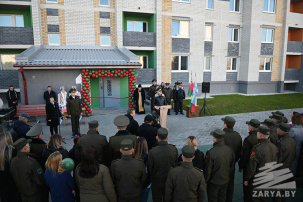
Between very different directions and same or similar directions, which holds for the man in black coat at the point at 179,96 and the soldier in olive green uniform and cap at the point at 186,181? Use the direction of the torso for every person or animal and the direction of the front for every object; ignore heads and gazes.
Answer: very different directions

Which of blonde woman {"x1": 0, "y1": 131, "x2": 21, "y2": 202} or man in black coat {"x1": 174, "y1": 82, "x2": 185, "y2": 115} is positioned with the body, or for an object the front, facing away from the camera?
the blonde woman

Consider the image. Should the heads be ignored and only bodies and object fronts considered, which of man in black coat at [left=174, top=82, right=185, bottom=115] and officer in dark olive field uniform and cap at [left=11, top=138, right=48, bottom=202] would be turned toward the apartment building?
the officer in dark olive field uniform and cap

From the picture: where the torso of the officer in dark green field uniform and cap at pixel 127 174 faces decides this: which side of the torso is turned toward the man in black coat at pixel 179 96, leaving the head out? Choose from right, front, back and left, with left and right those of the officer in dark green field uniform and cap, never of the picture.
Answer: front

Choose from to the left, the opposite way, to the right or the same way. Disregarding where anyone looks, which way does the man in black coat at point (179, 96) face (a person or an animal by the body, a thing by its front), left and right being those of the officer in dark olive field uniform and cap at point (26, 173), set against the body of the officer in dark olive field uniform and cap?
the opposite way

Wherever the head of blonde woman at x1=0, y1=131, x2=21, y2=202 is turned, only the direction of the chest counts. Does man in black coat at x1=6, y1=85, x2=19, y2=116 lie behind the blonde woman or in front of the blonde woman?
in front

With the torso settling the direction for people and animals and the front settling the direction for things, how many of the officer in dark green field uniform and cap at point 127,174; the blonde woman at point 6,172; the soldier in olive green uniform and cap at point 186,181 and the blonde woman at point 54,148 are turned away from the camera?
4

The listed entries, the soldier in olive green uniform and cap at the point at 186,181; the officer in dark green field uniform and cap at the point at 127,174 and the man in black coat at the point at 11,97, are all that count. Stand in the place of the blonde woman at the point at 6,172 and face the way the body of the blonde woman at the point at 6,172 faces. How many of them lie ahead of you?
1

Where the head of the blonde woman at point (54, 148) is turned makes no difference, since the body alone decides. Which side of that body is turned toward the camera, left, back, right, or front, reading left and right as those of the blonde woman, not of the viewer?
back

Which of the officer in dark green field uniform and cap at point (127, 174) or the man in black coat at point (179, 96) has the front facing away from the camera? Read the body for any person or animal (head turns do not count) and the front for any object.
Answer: the officer in dark green field uniform and cap

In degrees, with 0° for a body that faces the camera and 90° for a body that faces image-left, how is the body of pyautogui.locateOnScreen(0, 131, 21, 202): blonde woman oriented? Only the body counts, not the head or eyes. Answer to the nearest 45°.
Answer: approximately 180°

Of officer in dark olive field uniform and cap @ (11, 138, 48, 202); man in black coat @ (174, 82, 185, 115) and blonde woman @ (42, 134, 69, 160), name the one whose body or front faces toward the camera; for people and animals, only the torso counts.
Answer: the man in black coat

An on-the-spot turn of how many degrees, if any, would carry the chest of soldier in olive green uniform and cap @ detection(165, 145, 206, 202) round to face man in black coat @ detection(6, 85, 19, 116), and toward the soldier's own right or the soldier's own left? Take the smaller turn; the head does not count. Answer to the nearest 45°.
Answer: approximately 45° to the soldier's own left

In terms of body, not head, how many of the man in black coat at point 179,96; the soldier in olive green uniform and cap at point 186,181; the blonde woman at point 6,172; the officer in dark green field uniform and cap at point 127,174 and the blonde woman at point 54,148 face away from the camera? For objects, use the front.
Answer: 4

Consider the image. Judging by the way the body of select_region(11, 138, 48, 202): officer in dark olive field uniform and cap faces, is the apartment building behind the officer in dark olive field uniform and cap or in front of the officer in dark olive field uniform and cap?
in front

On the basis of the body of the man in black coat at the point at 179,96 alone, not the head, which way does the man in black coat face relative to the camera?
toward the camera

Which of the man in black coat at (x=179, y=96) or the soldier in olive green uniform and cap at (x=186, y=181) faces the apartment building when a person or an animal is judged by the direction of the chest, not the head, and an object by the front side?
the soldier in olive green uniform and cap

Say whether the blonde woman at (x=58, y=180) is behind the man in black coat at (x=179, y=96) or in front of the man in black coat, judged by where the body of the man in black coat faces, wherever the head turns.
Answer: in front

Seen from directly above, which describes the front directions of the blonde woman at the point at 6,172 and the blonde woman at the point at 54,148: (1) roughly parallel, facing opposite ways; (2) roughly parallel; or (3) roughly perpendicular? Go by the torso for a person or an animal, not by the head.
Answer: roughly parallel

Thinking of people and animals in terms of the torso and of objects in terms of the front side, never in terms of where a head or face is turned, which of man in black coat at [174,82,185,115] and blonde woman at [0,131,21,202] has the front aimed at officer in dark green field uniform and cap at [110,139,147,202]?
the man in black coat
